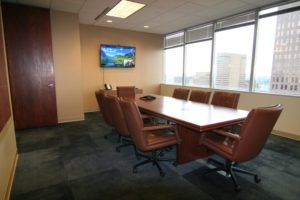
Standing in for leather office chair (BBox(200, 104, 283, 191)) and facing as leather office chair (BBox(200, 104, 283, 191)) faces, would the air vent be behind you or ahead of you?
ahead

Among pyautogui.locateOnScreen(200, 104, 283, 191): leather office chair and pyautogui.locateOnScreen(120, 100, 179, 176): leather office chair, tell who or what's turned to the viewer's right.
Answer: pyautogui.locateOnScreen(120, 100, 179, 176): leather office chair

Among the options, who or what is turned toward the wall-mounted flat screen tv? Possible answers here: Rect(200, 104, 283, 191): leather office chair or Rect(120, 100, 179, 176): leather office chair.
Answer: Rect(200, 104, 283, 191): leather office chair

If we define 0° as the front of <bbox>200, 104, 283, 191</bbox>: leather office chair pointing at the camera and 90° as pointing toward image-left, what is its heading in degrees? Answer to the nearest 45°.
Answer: approximately 135°

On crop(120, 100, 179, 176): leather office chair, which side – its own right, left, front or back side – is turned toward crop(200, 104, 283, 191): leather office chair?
front

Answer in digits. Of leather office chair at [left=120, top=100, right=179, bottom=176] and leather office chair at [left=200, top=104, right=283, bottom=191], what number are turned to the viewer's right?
1

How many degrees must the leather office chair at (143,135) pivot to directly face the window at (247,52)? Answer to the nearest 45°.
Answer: approximately 45° to its left

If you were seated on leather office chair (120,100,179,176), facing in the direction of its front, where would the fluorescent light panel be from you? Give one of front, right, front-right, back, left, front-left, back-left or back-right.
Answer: left

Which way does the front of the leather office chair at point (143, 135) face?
to the viewer's right

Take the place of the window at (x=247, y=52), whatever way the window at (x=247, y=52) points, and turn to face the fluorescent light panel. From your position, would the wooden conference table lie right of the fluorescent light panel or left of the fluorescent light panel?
left

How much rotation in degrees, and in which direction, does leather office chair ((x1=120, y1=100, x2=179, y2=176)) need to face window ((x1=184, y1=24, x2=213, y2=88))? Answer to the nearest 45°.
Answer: approximately 45° to its left

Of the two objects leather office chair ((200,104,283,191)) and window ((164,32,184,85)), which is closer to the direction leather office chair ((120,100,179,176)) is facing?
the leather office chair

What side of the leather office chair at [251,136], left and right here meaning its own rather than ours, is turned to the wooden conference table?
front

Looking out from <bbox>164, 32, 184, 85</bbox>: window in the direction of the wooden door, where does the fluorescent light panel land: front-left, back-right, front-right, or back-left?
front-left

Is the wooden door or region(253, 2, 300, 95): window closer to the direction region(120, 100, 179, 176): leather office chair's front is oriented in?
the window

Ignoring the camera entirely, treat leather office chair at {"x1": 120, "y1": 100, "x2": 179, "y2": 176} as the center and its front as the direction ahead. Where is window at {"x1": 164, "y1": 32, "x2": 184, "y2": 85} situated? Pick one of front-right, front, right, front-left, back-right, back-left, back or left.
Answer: left
